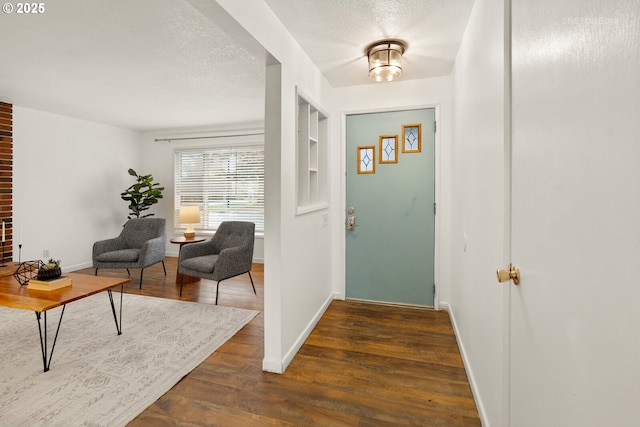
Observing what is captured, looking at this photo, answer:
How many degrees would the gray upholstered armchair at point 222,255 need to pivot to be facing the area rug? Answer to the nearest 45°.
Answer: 0° — it already faces it

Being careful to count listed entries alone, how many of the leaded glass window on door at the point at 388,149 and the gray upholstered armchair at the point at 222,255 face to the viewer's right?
0

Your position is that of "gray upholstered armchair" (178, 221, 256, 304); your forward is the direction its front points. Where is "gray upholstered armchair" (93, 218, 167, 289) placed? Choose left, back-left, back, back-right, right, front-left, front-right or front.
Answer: right

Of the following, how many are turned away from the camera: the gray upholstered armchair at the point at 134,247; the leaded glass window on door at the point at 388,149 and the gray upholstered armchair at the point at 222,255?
0

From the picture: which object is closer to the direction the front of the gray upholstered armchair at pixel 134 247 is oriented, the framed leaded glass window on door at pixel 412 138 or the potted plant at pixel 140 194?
the framed leaded glass window on door

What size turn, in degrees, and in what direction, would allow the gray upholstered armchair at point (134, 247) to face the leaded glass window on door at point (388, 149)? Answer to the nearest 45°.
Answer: approximately 90° to its left

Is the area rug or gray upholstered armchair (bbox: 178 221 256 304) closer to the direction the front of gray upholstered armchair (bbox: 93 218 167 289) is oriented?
the area rug

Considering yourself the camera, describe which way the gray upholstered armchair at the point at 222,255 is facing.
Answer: facing the viewer and to the left of the viewer

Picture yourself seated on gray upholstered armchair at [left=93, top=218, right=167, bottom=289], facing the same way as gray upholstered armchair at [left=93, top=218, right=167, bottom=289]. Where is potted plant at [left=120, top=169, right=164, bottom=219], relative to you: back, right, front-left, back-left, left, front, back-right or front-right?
back-right

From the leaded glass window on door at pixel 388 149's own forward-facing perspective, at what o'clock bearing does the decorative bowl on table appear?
The decorative bowl on table is roughly at 2 o'clock from the leaded glass window on door.

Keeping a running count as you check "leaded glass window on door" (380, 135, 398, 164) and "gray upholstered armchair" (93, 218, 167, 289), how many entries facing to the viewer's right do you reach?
0

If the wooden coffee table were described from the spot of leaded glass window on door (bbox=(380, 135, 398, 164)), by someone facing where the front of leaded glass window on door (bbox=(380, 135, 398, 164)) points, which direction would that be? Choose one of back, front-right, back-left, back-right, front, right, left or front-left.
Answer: front-right

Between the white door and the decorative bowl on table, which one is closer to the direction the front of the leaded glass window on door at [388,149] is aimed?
the white door

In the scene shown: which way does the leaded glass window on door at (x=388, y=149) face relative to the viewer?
toward the camera

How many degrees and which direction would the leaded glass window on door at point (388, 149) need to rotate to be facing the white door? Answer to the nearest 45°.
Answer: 0° — it already faces it

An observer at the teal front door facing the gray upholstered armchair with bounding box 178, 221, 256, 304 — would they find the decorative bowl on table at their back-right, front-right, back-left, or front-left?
front-left

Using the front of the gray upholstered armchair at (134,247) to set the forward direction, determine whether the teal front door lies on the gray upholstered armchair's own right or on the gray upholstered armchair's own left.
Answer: on the gray upholstered armchair's own left
